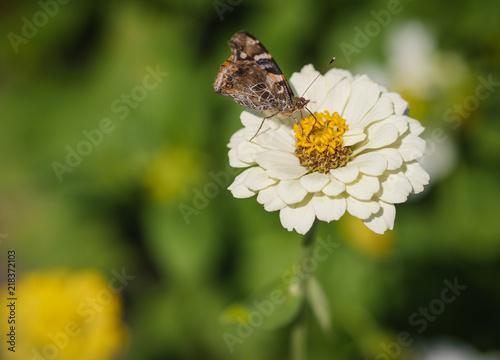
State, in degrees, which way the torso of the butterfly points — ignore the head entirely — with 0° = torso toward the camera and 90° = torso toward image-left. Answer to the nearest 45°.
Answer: approximately 270°
